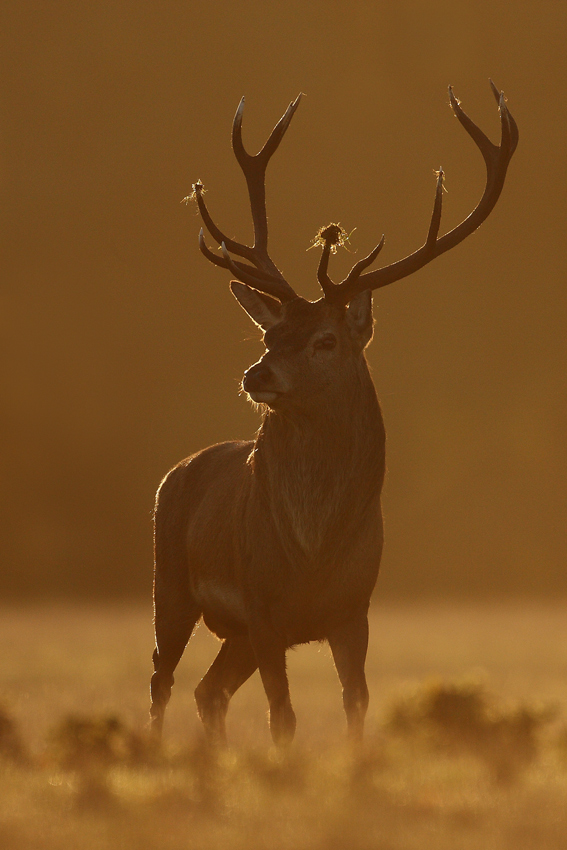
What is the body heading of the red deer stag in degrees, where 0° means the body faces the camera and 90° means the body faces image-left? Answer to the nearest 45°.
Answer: approximately 315°
